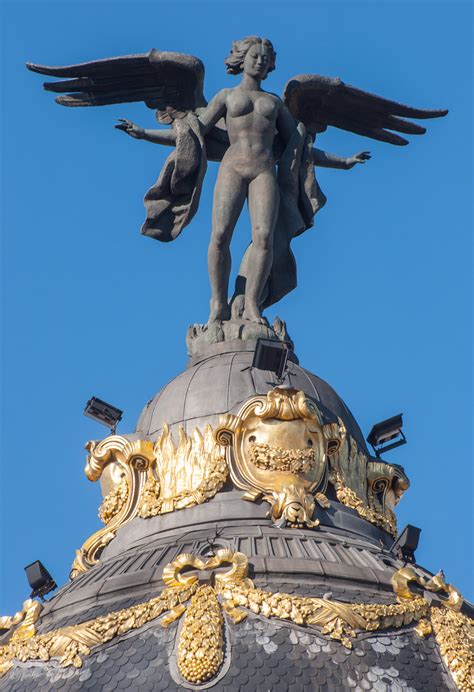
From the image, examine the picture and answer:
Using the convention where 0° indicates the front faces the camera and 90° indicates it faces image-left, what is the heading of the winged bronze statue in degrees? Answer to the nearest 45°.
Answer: approximately 0°
